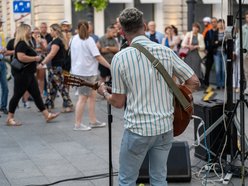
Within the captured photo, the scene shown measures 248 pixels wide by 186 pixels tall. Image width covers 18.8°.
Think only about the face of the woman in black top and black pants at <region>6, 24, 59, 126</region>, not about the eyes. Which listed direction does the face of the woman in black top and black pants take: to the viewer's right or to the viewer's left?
to the viewer's right

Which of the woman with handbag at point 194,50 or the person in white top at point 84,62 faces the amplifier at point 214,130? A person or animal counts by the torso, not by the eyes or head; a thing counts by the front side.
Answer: the woman with handbag

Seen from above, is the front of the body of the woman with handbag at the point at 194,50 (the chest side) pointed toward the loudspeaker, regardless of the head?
yes

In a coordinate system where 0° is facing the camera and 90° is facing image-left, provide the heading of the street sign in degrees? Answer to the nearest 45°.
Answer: approximately 0°

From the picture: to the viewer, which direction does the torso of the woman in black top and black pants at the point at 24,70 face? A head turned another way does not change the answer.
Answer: to the viewer's right

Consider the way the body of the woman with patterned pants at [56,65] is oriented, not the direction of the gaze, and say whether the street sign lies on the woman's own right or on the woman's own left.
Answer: on the woman's own right
